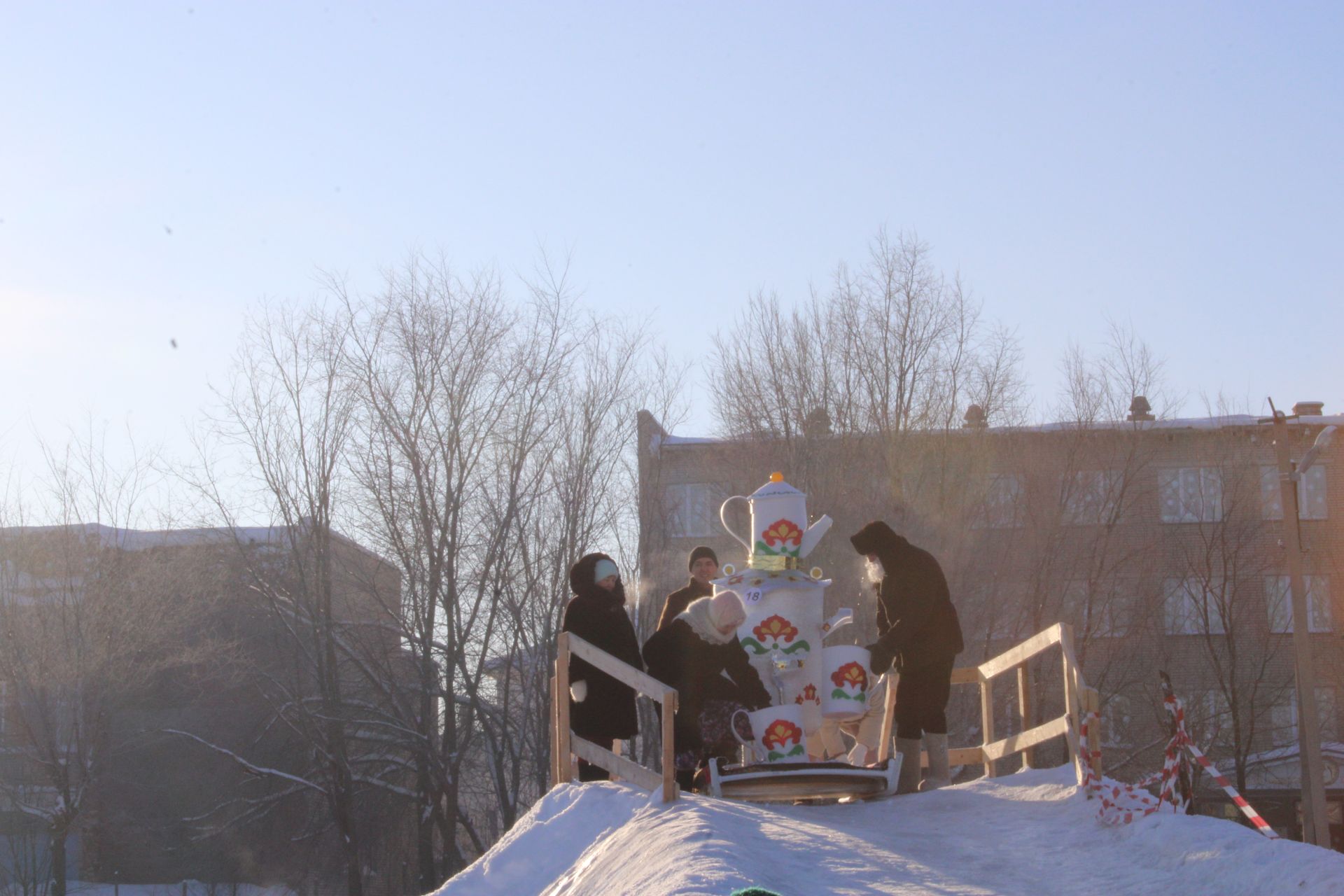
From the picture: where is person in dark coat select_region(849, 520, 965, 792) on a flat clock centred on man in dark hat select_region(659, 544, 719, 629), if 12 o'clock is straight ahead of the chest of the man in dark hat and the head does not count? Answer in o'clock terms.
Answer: The person in dark coat is roughly at 10 o'clock from the man in dark hat.

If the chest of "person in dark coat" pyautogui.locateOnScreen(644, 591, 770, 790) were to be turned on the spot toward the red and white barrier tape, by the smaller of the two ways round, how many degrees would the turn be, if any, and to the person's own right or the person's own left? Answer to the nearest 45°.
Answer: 0° — they already face it

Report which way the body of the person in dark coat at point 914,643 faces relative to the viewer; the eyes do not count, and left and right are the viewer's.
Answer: facing to the left of the viewer

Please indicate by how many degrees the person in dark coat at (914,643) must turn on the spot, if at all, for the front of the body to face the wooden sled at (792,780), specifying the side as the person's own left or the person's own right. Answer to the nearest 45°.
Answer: approximately 45° to the person's own left

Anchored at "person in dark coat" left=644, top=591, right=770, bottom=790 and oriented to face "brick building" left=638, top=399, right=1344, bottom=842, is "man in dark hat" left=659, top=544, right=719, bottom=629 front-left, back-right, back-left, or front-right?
front-left

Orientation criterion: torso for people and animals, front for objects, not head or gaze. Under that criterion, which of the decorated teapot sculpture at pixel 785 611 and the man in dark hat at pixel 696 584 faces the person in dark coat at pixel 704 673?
the man in dark hat

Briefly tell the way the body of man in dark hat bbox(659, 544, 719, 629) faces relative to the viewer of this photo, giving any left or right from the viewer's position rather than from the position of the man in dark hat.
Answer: facing the viewer

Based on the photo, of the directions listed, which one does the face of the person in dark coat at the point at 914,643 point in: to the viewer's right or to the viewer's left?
to the viewer's left

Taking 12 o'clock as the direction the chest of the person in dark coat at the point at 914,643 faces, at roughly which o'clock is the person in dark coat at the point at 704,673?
the person in dark coat at the point at 704,673 is roughly at 11 o'clock from the person in dark coat at the point at 914,643.
